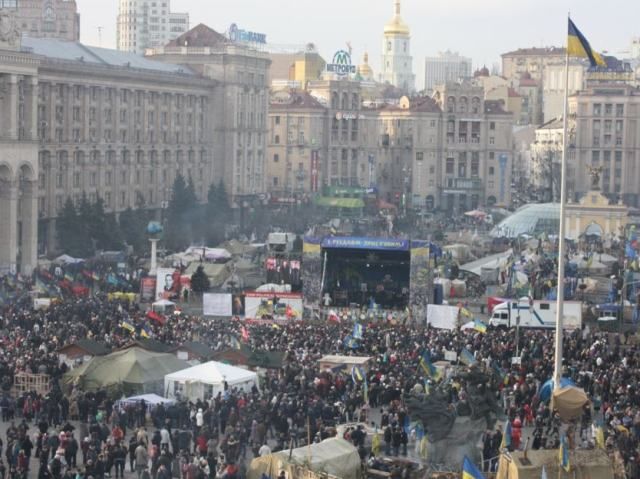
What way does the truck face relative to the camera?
to the viewer's left

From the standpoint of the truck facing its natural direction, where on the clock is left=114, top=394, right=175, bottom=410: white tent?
The white tent is roughly at 10 o'clock from the truck.

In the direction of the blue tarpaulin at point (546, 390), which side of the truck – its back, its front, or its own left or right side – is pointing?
left

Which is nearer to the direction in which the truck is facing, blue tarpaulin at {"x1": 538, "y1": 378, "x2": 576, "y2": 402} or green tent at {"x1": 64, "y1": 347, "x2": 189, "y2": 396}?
the green tent

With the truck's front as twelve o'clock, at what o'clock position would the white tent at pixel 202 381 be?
The white tent is roughly at 10 o'clock from the truck.
